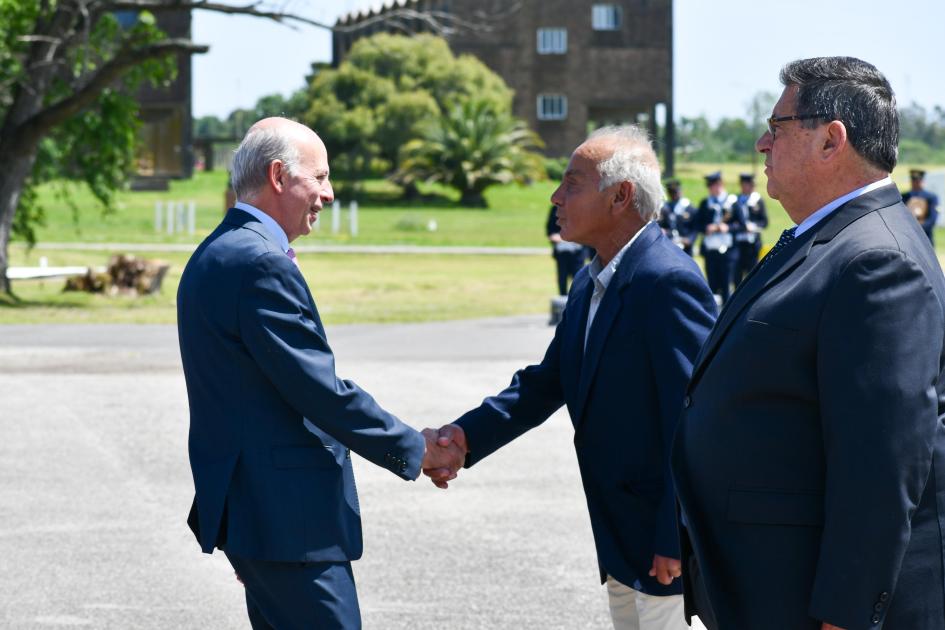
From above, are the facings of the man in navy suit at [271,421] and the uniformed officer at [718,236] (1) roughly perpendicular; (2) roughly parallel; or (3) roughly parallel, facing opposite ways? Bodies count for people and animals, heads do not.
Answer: roughly perpendicular

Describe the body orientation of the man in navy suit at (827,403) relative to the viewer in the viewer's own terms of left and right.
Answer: facing to the left of the viewer

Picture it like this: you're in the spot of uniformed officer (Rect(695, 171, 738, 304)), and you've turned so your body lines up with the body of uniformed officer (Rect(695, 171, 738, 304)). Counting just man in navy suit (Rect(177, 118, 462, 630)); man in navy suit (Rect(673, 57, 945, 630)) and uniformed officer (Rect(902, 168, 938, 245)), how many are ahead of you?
2

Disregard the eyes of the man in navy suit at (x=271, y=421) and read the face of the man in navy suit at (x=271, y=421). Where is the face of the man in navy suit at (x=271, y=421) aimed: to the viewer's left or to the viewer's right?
to the viewer's right

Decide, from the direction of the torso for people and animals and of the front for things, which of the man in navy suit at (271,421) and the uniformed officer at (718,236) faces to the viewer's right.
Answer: the man in navy suit

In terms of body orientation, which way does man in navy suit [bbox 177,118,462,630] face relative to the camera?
to the viewer's right

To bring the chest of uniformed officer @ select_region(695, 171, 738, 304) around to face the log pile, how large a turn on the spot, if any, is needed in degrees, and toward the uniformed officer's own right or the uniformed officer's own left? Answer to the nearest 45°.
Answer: approximately 90° to the uniformed officer's own right

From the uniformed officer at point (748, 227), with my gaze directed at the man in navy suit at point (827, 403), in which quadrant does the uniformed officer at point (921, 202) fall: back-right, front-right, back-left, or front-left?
back-left

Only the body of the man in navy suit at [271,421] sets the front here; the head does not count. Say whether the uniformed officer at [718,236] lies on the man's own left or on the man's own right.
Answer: on the man's own left

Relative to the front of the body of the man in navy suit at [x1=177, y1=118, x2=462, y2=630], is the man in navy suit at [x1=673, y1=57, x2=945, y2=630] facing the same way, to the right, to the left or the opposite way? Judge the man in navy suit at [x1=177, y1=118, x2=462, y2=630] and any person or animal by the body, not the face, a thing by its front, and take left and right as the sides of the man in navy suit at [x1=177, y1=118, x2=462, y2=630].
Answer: the opposite way

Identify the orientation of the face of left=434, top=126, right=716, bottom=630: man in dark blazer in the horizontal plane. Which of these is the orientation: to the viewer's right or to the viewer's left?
to the viewer's left

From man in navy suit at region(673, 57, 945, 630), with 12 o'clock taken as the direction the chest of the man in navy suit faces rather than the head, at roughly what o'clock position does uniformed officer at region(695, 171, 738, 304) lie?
The uniformed officer is roughly at 3 o'clock from the man in navy suit.

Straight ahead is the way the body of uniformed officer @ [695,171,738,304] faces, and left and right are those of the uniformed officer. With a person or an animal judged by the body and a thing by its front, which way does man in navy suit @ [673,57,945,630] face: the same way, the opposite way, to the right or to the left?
to the right
